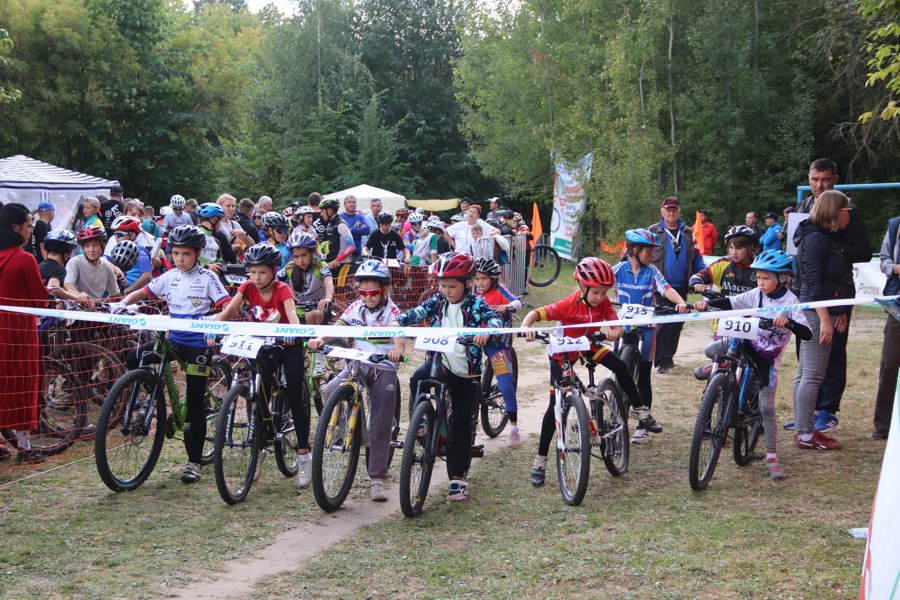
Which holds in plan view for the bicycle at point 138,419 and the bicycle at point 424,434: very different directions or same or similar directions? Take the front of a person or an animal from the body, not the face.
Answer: same or similar directions

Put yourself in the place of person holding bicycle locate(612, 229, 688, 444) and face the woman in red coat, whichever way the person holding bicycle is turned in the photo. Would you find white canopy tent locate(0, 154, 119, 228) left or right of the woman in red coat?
right

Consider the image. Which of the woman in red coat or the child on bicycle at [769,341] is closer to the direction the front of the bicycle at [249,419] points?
the woman in red coat

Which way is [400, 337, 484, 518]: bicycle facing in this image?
toward the camera

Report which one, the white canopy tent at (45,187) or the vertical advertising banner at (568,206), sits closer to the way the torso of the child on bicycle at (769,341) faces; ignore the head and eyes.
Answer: the white canopy tent

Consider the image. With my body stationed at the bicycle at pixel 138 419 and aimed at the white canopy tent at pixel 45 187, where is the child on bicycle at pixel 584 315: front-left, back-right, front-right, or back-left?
back-right

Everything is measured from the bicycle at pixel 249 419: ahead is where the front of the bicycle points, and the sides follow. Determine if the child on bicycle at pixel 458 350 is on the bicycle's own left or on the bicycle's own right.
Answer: on the bicycle's own left

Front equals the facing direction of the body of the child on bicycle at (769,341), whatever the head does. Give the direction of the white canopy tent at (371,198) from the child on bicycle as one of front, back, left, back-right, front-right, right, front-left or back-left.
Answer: right

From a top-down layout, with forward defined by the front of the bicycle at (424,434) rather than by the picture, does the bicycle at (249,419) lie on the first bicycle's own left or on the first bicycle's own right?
on the first bicycle's own right

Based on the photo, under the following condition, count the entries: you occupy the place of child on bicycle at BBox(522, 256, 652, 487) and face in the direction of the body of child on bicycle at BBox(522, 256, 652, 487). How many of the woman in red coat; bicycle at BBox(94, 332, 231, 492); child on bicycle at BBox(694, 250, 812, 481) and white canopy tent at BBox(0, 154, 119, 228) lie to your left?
1

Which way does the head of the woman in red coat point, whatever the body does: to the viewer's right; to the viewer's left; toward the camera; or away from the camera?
to the viewer's right

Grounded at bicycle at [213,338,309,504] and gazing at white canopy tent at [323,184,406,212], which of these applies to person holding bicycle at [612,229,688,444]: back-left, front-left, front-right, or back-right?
front-right

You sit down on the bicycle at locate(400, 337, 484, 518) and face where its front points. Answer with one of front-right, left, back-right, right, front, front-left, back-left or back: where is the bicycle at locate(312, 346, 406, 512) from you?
right

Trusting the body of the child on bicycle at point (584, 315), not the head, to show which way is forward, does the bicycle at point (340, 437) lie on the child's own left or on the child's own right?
on the child's own right

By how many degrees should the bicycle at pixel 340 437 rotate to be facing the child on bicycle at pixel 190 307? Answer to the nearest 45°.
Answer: approximately 90° to its right
